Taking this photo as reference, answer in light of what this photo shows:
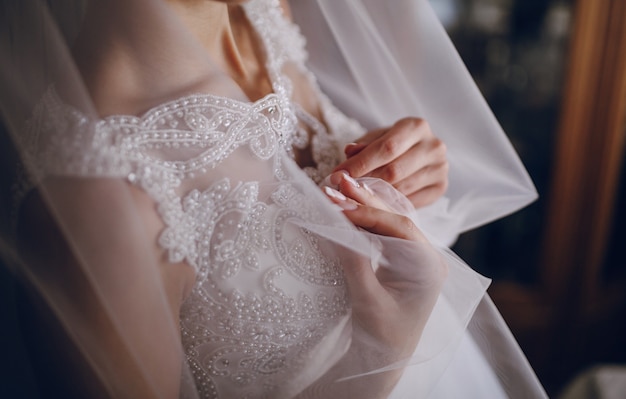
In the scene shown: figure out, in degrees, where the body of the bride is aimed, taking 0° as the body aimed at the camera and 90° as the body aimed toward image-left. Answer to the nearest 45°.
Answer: approximately 315°
